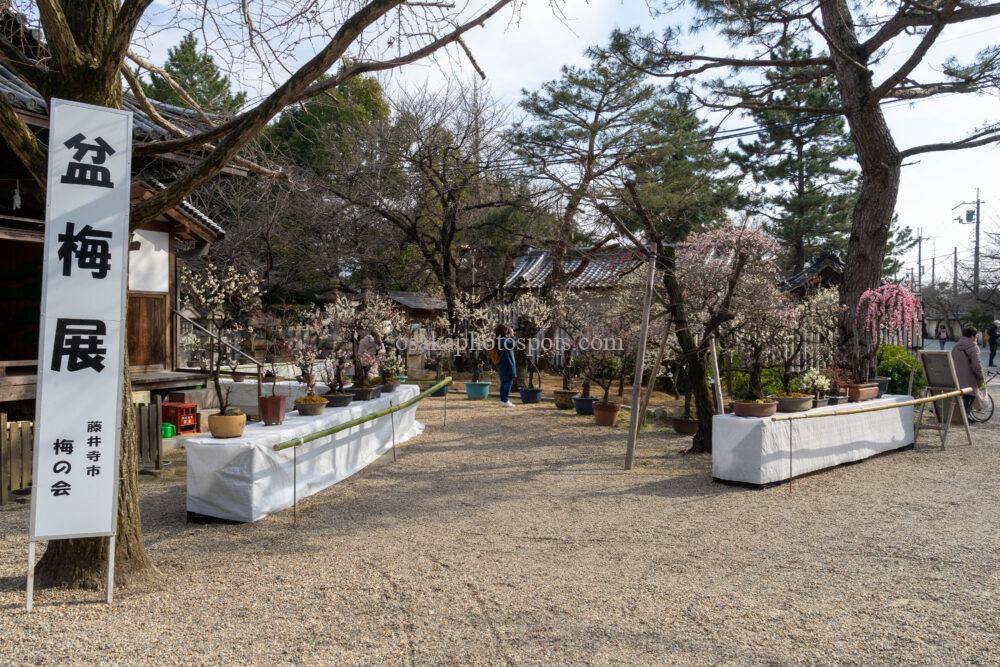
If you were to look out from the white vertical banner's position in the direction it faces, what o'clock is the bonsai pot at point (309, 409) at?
The bonsai pot is roughly at 7 o'clock from the white vertical banner.

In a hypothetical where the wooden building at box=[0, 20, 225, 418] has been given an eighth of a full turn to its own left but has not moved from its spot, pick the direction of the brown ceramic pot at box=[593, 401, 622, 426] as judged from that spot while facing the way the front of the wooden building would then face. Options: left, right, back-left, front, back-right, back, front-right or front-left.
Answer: front

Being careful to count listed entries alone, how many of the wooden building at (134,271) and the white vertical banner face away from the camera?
0

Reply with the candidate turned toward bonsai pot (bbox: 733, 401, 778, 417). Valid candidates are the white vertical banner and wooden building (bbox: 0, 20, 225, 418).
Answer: the wooden building

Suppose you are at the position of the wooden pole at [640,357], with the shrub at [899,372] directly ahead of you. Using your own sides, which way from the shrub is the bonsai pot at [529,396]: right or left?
left

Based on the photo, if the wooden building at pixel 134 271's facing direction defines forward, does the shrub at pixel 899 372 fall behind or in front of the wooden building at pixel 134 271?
in front

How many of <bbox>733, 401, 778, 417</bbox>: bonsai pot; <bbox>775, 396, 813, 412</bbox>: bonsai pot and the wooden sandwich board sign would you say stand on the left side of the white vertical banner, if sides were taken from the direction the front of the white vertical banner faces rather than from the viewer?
3

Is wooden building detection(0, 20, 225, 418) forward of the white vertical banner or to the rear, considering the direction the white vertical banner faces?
to the rear

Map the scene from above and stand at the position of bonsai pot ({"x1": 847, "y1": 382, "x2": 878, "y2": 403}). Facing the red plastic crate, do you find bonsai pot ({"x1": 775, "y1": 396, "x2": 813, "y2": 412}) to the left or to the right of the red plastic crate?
left

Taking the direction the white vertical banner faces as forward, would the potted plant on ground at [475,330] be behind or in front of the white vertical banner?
behind

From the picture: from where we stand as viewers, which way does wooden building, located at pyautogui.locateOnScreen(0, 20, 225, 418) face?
facing the viewer and to the right of the viewer

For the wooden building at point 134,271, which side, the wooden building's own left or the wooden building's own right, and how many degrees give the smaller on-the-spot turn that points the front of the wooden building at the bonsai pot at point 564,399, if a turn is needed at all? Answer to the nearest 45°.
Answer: approximately 45° to the wooden building's own left

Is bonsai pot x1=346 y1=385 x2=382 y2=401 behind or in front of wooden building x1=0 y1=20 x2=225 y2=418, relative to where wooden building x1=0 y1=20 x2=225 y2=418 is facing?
in front

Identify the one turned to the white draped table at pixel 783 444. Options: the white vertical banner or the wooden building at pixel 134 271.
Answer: the wooden building

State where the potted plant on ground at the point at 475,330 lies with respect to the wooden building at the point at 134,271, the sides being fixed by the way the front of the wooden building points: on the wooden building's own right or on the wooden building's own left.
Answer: on the wooden building's own left

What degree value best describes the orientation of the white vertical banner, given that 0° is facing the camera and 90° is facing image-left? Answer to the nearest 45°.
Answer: approximately 0°
